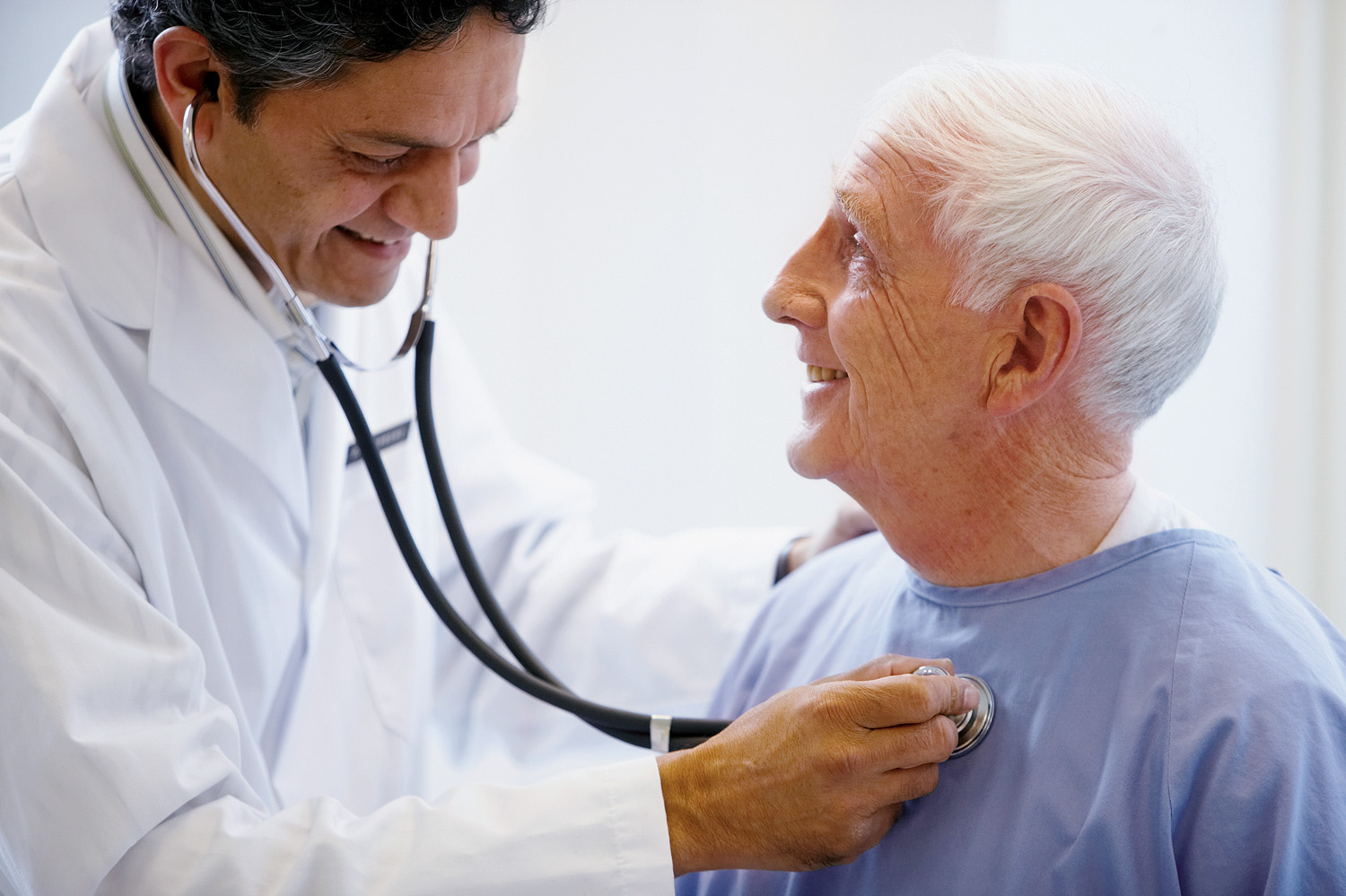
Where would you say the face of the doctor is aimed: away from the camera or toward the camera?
toward the camera

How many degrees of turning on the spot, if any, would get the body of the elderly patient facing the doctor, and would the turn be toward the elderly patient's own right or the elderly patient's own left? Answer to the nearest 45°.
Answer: approximately 45° to the elderly patient's own right

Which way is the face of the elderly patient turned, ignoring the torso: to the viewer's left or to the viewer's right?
to the viewer's left

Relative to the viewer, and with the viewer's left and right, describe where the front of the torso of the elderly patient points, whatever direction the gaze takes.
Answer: facing the viewer and to the left of the viewer
